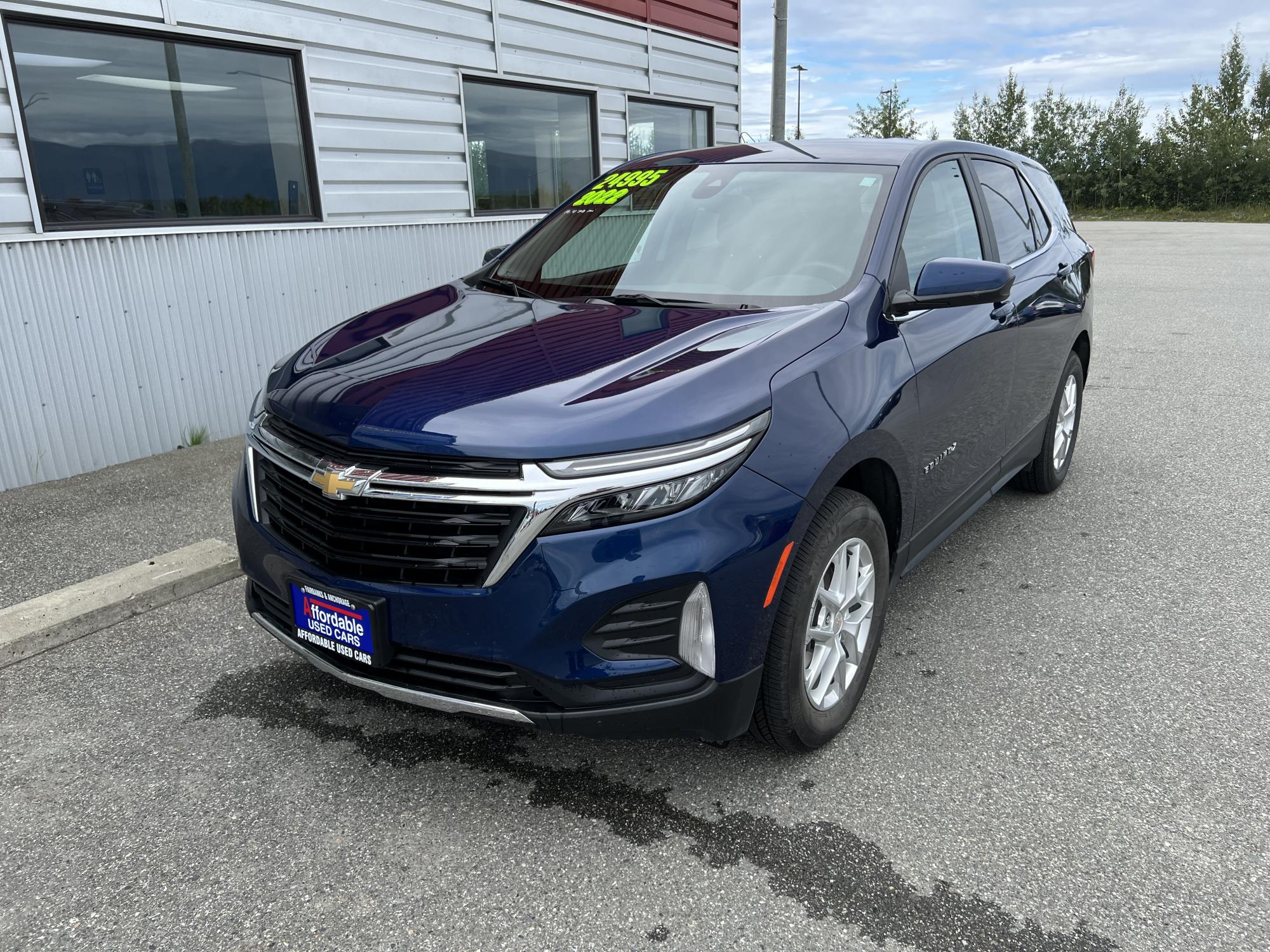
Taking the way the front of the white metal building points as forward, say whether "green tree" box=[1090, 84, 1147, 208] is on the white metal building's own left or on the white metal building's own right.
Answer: on the white metal building's own left

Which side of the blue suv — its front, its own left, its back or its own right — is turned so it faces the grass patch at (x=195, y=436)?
right

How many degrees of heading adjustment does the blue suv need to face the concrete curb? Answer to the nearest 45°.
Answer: approximately 90° to its right

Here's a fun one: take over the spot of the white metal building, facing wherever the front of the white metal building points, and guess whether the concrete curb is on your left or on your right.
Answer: on your right

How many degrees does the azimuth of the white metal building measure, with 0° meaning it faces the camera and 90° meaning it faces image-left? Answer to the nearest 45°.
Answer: approximately 315°

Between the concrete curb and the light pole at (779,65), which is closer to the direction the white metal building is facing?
the concrete curb

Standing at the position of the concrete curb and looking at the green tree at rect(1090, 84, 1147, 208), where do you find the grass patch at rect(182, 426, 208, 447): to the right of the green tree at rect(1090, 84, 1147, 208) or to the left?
left

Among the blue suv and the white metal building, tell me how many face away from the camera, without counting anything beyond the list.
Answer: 0

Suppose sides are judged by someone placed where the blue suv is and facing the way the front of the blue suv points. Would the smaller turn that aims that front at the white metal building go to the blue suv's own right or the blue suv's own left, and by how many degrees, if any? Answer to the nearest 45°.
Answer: approximately 90° to the blue suv's own right

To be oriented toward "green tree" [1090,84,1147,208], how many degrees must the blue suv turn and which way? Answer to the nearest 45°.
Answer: approximately 180°

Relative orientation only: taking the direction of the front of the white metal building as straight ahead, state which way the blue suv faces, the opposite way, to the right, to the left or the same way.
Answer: to the right

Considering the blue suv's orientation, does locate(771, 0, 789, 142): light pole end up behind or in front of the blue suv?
behind
